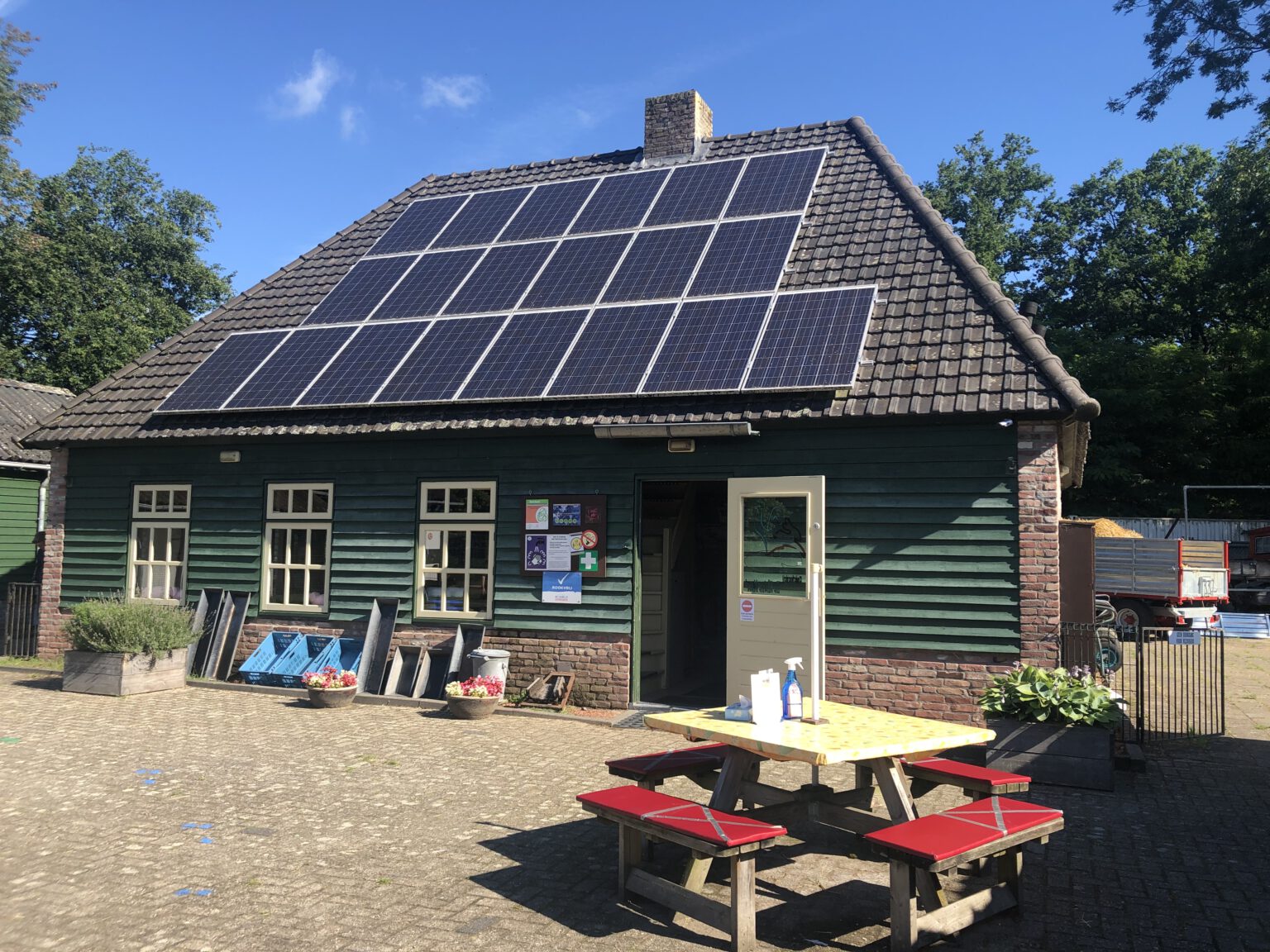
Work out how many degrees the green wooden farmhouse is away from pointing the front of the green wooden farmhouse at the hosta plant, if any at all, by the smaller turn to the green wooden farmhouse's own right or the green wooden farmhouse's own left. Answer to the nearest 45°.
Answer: approximately 45° to the green wooden farmhouse's own left

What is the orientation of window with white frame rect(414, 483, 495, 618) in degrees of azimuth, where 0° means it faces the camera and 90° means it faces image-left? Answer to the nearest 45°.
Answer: approximately 0°

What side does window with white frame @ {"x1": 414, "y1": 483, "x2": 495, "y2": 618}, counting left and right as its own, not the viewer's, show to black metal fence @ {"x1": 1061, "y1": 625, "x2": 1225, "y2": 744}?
left

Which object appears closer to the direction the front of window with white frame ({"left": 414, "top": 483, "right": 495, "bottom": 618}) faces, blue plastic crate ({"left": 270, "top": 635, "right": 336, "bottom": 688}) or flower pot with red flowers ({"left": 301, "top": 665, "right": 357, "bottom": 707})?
the flower pot with red flowers

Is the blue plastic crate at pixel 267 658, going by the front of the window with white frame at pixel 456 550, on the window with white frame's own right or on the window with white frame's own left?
on the window with white frame's own right

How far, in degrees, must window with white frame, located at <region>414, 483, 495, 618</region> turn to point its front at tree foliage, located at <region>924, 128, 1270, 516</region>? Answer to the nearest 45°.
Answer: approximately 135° to its left

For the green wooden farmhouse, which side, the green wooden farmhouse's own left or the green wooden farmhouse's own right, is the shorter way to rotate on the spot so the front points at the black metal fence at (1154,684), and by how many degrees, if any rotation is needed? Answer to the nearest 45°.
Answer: approximately 90° to the green wooden farmhouse's own left

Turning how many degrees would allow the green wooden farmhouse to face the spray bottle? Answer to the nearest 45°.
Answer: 0° — it already faces it

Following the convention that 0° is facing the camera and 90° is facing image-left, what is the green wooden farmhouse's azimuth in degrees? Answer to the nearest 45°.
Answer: approximately 0°

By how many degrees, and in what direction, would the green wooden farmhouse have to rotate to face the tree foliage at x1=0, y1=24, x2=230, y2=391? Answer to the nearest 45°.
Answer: approximately 135° to its right
